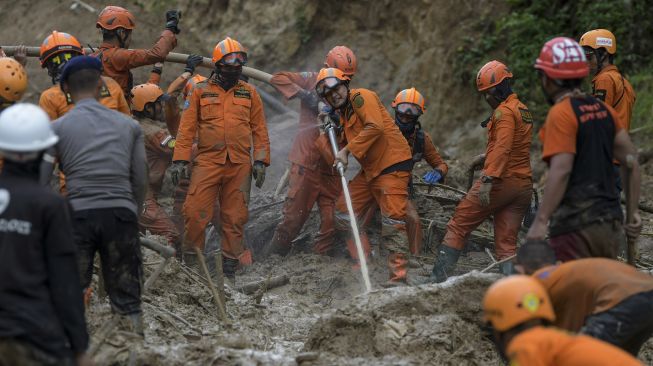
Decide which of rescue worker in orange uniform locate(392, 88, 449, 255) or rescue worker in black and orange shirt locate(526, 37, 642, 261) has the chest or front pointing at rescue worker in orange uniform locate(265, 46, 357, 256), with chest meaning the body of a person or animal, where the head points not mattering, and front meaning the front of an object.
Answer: rescue worker in black and orange shirt locate(526, 37, 642, 261)

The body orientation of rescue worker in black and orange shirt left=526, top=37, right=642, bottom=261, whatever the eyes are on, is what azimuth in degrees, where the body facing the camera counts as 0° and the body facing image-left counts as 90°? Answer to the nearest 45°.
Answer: approximately 135°

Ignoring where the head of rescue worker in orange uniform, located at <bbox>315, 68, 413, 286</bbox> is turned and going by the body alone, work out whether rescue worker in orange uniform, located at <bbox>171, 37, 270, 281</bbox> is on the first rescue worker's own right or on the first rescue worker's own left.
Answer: on the first rescue worker's own right

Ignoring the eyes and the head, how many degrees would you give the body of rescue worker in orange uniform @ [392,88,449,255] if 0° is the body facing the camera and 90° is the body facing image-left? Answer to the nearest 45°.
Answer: approximately 0°

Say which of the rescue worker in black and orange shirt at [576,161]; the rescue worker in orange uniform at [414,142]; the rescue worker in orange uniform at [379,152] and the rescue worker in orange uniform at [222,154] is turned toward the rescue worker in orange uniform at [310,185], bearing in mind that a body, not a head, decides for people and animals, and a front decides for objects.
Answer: the rescue worker in black and orange shirt at [576,161]

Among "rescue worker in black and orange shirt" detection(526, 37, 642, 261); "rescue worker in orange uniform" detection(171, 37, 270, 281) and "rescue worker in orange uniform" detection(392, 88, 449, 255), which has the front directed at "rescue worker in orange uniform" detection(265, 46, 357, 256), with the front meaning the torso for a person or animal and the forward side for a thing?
"rescue worker in black and orange shirt" detection(526, 37, 642, 261)

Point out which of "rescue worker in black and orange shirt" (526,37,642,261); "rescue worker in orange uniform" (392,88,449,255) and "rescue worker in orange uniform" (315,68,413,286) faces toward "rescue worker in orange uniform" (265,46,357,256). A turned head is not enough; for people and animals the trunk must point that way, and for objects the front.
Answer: "rescue worker in black and orange shirt" (526,37,642,261)

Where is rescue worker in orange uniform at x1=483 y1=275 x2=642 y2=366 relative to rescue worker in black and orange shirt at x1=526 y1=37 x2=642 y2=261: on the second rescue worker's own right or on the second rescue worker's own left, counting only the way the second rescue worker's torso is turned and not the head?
on the second rescue worker's own left

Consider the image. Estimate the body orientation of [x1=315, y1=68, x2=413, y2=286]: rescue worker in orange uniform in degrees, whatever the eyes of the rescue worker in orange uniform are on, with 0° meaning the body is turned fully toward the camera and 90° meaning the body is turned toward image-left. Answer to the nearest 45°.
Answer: approximately 45°
